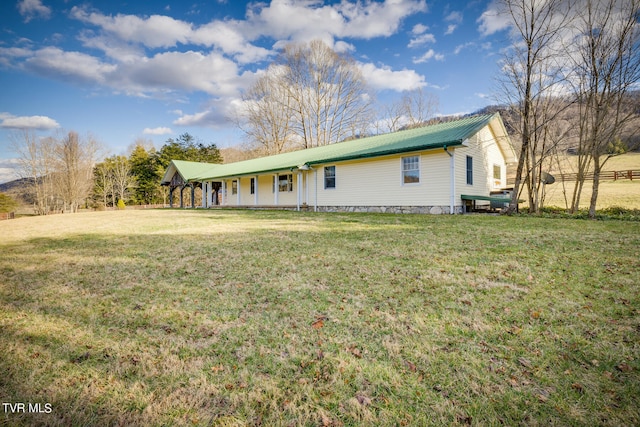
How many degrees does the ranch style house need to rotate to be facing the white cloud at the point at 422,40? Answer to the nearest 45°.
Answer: approximately 135° to its right

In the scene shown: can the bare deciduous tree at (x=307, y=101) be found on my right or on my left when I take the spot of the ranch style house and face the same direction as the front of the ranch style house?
on my right

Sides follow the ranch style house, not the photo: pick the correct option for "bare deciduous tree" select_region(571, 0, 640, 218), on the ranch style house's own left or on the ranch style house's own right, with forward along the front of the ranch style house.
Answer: on the ranch style house's own left

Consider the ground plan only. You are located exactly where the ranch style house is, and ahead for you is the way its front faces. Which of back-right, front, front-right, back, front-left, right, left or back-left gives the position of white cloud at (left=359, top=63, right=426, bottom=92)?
back-right

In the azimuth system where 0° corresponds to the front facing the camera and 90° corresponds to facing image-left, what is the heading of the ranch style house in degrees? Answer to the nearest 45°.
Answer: approximately 45°
